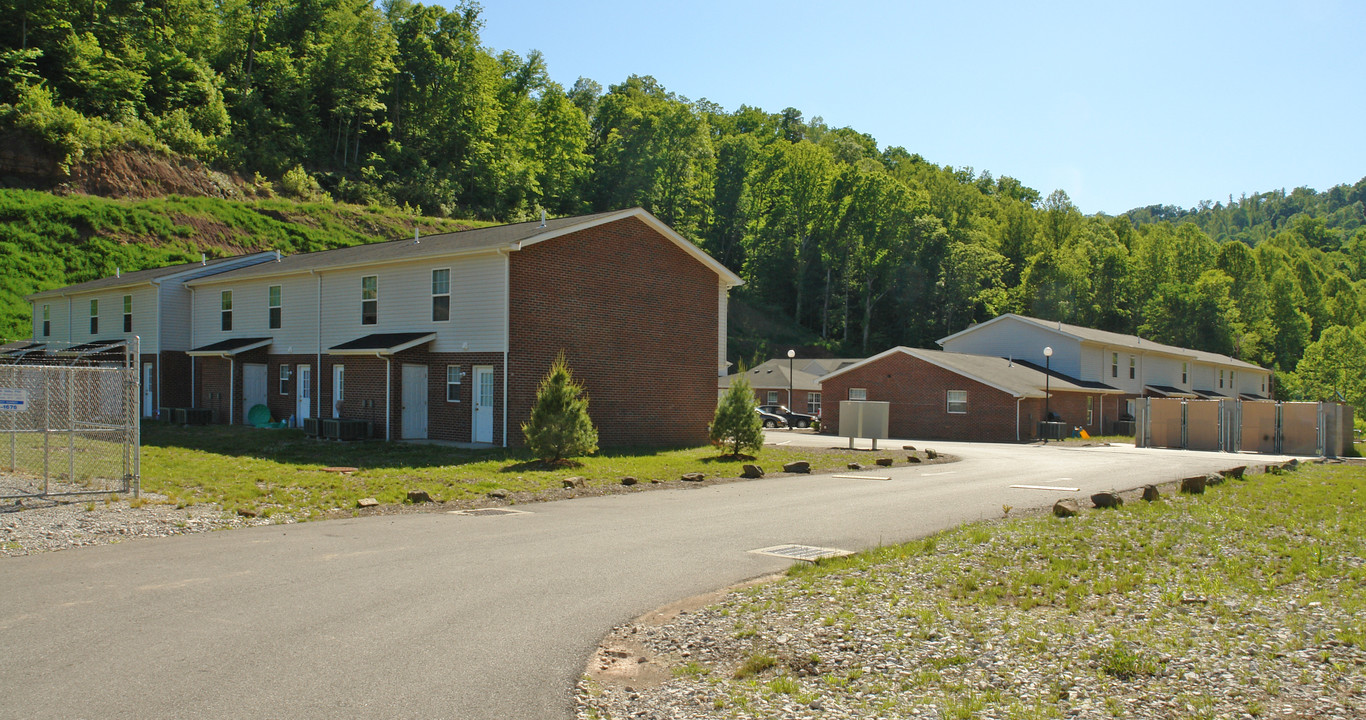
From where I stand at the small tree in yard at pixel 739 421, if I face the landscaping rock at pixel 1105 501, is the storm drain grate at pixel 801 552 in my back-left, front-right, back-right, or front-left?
front-right

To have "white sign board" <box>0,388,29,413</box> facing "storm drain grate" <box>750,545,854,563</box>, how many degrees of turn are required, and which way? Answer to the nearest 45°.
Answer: approximately 45° to its left

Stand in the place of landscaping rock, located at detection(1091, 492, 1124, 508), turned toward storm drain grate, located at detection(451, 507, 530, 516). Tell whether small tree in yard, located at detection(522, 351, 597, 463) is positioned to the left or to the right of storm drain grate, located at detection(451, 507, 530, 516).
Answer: right

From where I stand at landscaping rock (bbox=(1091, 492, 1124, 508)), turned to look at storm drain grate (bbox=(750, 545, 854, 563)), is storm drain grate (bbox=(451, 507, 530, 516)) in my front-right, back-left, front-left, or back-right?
front-right

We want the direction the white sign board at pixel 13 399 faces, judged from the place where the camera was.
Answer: facing the viewer

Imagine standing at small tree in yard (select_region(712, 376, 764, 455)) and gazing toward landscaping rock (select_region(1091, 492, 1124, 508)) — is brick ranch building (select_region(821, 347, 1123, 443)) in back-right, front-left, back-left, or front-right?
back-left

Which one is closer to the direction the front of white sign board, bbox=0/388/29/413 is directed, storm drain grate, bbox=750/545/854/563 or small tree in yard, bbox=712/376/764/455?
the storm drain grate

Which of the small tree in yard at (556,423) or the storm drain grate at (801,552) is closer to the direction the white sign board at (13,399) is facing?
the storm drain grate

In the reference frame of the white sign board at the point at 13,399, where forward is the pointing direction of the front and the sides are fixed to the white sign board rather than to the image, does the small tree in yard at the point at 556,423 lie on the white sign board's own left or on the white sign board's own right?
on the white sign board's own left
